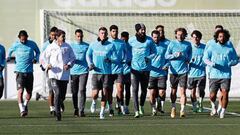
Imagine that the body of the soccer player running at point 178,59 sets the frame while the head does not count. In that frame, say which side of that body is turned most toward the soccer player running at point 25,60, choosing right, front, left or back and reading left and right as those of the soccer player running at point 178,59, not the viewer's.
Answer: right

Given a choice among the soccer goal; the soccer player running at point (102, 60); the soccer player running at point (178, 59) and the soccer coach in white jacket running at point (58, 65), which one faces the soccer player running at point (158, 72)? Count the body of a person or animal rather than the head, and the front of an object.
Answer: the soccer goal

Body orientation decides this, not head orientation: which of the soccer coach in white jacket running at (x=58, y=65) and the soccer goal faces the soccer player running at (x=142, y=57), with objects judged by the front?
the soccer goal

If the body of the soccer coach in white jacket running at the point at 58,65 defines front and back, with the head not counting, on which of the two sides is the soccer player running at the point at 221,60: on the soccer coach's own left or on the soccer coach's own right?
on the soccer coach's own left
